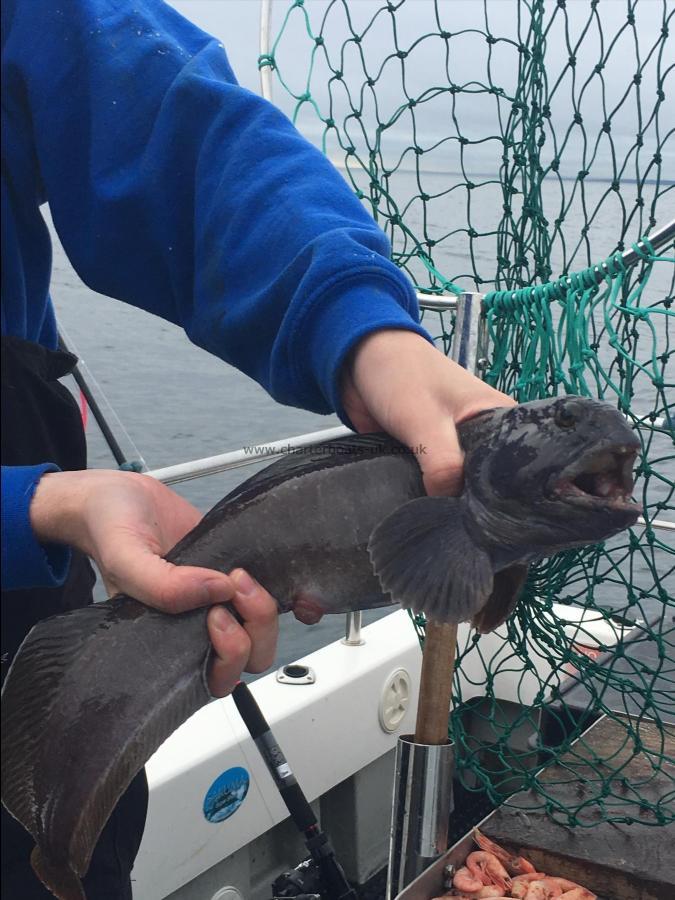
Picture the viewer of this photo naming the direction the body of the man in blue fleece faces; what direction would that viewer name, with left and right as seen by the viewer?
facing the viewer and to the right of the viewer
